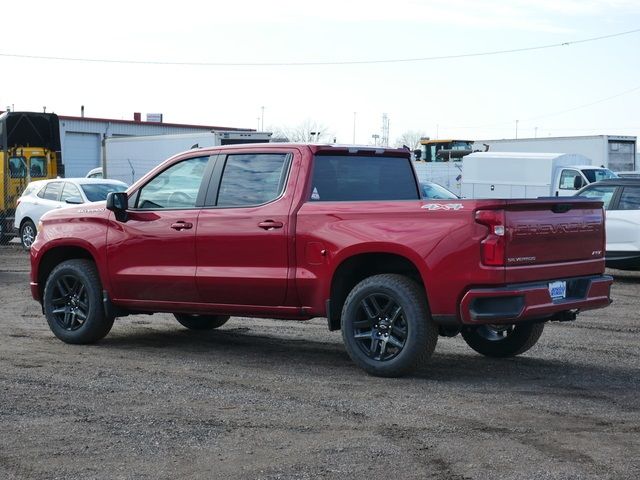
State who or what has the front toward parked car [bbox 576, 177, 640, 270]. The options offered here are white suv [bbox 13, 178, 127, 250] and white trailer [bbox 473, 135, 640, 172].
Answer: the white suv

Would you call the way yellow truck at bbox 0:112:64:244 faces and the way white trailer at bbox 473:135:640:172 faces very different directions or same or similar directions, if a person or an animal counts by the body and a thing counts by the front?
very different directions

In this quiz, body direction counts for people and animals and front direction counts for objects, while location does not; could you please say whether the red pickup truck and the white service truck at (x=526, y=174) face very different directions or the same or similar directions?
very different directions

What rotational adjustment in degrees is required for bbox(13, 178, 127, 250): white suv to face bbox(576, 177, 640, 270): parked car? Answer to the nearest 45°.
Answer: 0° — it already faces it
